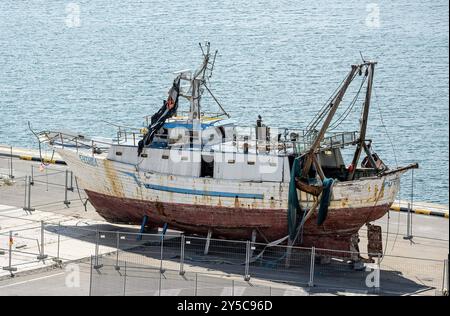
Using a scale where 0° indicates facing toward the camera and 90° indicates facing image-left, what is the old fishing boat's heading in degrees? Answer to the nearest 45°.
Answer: approximately 90°
